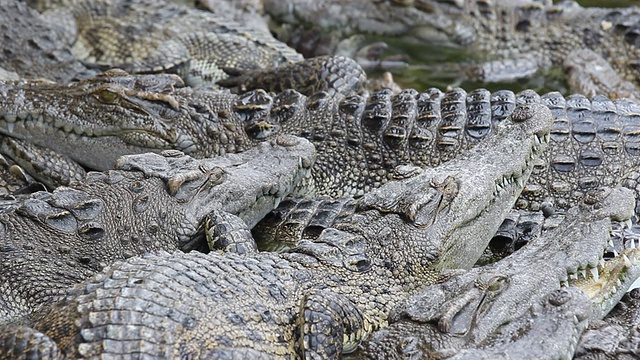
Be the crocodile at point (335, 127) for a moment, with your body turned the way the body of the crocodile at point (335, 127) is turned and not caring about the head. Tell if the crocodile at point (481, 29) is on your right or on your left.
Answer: on your right

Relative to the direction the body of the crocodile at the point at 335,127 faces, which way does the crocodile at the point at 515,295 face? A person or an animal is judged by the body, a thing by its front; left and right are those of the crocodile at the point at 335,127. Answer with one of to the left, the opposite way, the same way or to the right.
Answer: the opposite way

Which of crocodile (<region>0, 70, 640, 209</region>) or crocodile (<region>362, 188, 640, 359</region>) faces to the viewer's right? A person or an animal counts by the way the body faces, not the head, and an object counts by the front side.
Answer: crocodile (<region>362, 188, 640, 359</region>)

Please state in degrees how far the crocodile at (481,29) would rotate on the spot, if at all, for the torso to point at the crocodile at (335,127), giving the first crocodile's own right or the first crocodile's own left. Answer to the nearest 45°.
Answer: approximately 90° to the first crocodile's own left

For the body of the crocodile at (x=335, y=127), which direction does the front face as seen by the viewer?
to the viewer's left

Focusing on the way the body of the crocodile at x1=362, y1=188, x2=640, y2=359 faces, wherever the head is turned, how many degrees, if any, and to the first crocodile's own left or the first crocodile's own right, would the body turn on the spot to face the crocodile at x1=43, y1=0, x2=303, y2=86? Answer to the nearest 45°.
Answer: approximately 135° to the first crocodile's own left

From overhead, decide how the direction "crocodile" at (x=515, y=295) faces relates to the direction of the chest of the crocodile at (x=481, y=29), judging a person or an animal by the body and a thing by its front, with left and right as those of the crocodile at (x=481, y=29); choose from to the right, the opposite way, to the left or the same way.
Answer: the opposite way

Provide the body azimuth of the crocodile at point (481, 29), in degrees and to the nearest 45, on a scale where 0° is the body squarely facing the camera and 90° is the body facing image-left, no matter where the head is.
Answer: approximately 90°

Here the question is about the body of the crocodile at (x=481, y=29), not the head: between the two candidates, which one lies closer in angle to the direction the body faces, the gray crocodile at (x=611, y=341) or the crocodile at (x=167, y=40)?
the crocodile

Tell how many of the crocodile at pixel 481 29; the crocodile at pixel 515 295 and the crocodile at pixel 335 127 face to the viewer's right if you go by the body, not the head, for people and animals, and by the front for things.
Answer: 1

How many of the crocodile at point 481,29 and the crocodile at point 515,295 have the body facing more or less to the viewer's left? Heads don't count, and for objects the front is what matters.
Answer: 1

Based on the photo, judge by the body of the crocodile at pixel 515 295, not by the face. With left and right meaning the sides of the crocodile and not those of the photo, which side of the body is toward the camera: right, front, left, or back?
right
